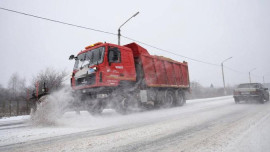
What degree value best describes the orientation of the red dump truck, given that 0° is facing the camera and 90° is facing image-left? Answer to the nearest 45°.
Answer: approximately 45°
